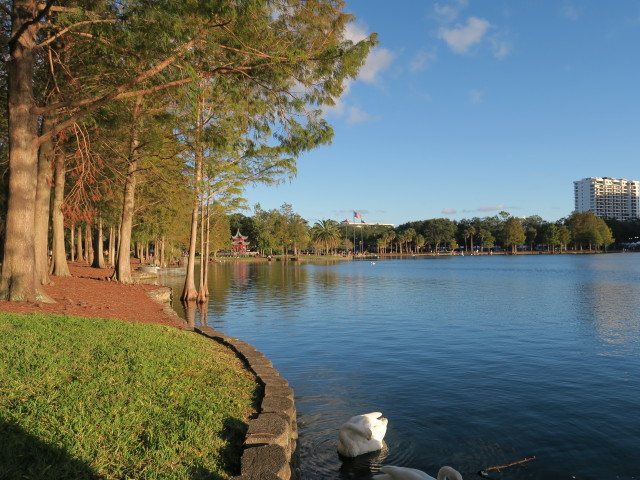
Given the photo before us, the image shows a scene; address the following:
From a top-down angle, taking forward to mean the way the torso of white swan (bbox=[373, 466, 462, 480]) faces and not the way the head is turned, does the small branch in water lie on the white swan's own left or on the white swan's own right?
on the white swan's own left

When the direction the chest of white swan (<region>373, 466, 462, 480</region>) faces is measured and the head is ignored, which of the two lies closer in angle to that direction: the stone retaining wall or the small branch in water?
the small branch in water

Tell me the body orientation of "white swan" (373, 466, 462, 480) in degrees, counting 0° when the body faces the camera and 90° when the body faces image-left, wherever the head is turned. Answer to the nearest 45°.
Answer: approximately 270°

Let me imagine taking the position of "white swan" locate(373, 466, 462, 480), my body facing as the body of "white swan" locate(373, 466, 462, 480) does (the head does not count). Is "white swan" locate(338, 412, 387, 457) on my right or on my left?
on my left

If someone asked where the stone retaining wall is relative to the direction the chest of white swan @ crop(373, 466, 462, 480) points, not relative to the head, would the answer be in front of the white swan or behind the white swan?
behind

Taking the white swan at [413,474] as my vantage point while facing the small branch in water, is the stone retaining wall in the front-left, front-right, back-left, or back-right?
back-left
